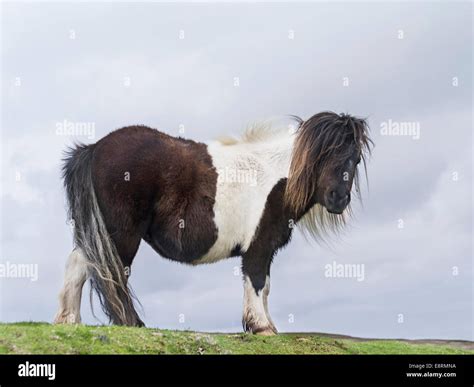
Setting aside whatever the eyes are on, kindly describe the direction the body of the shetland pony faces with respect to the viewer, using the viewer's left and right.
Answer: facing to the right of the viewer
